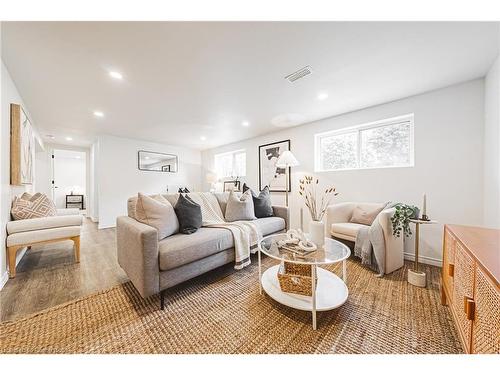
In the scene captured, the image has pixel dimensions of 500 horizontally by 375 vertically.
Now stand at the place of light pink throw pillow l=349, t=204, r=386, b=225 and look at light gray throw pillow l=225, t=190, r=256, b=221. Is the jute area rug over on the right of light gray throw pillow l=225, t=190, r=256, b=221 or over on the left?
left

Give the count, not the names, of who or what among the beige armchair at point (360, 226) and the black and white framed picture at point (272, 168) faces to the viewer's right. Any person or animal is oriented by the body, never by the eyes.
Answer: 0

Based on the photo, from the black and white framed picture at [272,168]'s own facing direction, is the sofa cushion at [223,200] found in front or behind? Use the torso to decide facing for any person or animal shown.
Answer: in front

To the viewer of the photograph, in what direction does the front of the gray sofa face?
facing the viewer and to the right of the viewer

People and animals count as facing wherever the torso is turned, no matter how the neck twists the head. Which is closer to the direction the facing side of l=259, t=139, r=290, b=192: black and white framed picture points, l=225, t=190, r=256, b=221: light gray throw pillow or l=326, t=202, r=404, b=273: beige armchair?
the light gray throw pillow

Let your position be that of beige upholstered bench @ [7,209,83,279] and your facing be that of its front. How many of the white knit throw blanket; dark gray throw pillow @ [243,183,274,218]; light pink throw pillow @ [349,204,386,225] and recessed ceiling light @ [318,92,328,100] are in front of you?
4

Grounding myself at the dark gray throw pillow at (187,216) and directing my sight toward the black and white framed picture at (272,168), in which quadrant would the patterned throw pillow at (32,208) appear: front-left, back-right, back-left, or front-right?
back-left

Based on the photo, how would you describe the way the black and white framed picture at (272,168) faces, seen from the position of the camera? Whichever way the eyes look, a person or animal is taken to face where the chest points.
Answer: facing the viewer and to the left of the viewer

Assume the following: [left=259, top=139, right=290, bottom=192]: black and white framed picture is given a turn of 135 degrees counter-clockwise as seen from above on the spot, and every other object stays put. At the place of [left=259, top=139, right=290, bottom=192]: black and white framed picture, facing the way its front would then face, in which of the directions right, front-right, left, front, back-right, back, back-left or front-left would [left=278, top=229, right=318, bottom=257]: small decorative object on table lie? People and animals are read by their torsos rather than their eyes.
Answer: right

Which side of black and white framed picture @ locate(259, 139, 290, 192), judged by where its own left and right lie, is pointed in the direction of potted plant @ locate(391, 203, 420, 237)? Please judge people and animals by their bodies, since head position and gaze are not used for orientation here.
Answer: left

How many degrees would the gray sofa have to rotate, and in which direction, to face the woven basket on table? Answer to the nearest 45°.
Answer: approximately 45° to its left

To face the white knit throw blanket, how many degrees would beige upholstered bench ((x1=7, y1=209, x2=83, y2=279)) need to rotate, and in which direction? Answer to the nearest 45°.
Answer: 0° — it already faces it

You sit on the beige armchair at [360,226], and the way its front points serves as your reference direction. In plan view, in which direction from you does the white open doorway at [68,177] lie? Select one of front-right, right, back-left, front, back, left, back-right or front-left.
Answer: front-right

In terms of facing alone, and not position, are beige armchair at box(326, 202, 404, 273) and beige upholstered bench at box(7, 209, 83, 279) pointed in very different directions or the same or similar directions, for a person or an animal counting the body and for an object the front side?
very different directions

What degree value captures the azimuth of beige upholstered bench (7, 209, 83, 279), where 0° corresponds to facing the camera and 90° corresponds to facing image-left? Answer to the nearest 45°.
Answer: approximately 315°

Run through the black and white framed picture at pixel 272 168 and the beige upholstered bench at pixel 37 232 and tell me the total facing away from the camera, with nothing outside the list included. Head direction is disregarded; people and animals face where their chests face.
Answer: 0
